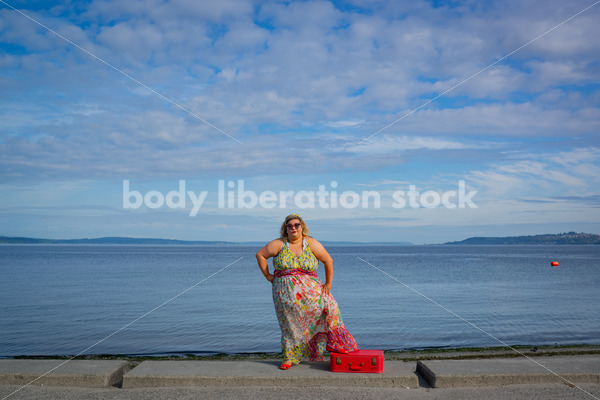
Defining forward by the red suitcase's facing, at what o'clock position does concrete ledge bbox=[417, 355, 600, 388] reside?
The concrete ledge is roughly at 9 o'clock from the red suitcase.

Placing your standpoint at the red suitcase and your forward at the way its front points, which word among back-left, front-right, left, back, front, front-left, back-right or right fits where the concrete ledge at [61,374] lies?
right

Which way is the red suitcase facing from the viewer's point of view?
toward the camera

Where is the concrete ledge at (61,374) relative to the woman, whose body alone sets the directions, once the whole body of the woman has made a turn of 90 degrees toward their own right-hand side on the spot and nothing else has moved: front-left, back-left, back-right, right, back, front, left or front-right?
front

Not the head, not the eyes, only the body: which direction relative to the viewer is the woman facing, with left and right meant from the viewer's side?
facing the viewer

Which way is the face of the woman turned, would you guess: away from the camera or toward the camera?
toward the camera

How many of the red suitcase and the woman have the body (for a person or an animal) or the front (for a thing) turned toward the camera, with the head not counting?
2

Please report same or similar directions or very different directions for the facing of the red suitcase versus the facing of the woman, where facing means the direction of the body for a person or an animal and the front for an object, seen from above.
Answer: same or similar directions
